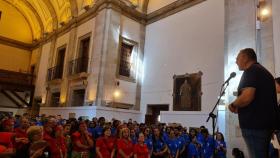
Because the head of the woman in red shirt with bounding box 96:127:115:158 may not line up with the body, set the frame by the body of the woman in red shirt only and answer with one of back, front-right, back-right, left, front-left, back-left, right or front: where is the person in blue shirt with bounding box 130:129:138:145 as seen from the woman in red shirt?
left

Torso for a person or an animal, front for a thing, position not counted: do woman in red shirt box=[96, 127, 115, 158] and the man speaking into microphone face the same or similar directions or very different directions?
very different directions

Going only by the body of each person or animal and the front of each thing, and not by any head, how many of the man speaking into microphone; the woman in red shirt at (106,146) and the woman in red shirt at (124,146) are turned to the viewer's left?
1

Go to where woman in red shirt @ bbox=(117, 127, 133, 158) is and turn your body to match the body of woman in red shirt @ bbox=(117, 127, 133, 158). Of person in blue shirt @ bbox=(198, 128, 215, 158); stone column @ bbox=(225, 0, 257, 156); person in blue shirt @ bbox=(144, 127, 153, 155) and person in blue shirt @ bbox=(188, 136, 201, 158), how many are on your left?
4

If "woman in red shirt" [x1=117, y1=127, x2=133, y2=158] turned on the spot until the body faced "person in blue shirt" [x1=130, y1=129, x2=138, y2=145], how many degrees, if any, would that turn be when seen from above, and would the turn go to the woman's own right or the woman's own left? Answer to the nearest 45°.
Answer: approximately 135° to the woman's own left

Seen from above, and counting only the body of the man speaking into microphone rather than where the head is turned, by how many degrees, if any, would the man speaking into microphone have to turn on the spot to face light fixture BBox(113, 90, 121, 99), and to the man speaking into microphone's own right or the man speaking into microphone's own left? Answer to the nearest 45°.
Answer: approximately 45° to the man speaking into microphone's own right

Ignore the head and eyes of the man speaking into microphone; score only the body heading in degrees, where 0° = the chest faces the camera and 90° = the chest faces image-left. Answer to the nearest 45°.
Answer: approximately 90°

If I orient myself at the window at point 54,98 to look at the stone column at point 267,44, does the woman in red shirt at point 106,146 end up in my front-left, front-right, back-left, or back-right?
front-right

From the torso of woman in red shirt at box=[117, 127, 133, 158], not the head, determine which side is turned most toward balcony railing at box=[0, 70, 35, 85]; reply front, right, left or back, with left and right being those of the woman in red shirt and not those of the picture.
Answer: back

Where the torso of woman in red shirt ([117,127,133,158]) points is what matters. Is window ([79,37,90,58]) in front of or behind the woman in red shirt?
behind

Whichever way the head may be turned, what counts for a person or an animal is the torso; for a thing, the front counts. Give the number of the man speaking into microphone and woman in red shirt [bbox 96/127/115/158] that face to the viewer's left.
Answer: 1

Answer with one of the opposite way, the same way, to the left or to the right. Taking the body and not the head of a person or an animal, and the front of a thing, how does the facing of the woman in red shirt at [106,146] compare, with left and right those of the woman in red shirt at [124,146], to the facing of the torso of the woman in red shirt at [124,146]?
the same way

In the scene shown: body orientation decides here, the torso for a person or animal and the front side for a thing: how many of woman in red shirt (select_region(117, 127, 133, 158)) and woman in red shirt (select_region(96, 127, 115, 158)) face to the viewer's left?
0

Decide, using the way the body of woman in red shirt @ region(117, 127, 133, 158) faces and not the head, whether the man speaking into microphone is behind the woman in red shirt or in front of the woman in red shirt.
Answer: in front

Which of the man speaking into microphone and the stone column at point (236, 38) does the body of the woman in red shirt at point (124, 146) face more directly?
the man speaking into microphone

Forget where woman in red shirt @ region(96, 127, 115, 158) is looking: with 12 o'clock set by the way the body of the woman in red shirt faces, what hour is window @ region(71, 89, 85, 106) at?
The window is roughly at 7 o'clock from the woman in red shirt.

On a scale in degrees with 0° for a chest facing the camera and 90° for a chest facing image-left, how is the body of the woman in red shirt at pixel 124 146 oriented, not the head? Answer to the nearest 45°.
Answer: approximately 315°
